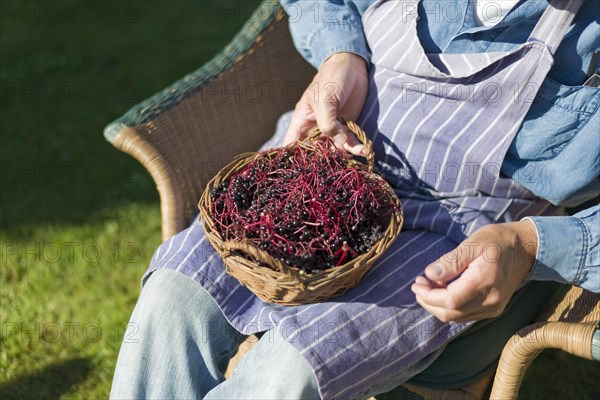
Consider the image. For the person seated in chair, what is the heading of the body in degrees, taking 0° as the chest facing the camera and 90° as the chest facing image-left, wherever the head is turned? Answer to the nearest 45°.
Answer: approximately 45°
